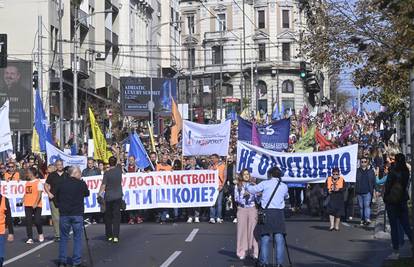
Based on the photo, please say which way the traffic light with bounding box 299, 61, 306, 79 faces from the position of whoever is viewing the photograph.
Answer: facing the viewer

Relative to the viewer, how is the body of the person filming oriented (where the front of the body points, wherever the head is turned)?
away from the camera

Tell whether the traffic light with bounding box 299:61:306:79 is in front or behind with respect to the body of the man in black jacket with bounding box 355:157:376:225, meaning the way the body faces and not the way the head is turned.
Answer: behind

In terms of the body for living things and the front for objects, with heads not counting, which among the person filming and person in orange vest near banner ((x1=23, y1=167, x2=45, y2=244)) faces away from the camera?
the person filming

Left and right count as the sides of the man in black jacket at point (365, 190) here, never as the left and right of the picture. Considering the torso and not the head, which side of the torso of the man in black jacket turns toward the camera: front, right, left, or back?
front

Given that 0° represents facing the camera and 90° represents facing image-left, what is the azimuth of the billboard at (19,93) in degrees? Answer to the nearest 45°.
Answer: approximately 0°

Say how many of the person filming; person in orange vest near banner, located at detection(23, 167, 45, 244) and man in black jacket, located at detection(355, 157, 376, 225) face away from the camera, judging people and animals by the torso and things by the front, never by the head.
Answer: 1

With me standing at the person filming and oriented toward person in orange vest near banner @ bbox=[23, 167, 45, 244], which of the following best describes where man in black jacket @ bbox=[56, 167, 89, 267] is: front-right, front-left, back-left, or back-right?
front-left

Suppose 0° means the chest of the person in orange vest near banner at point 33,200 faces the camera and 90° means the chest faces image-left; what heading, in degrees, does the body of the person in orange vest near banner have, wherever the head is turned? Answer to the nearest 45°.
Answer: approximately 45°

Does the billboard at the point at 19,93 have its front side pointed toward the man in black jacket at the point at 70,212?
yes

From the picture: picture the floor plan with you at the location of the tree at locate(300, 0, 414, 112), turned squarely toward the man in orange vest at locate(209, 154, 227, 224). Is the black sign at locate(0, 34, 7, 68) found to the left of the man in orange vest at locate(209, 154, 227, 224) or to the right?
right

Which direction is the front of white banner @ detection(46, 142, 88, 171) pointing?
toward the camera
